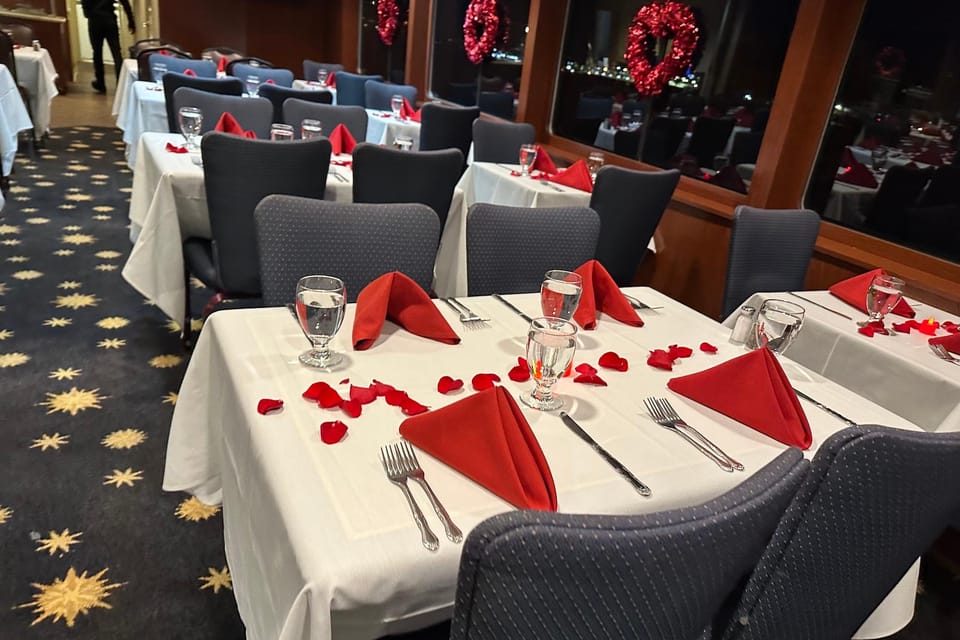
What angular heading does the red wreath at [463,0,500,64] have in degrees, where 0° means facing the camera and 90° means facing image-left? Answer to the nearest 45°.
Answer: approximately 45°

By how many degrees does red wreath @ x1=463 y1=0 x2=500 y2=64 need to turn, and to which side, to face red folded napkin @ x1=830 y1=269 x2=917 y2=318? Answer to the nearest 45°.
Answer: approximately 45° to its left

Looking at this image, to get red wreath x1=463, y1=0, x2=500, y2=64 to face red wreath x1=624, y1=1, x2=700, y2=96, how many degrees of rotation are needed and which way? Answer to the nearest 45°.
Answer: approximately 90° to its left

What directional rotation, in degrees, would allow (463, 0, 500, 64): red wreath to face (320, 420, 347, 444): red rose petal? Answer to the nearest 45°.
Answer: approximately 45° to its left

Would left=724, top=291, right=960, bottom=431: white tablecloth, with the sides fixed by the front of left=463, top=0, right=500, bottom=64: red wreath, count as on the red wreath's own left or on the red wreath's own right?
on the red wreath's own left
